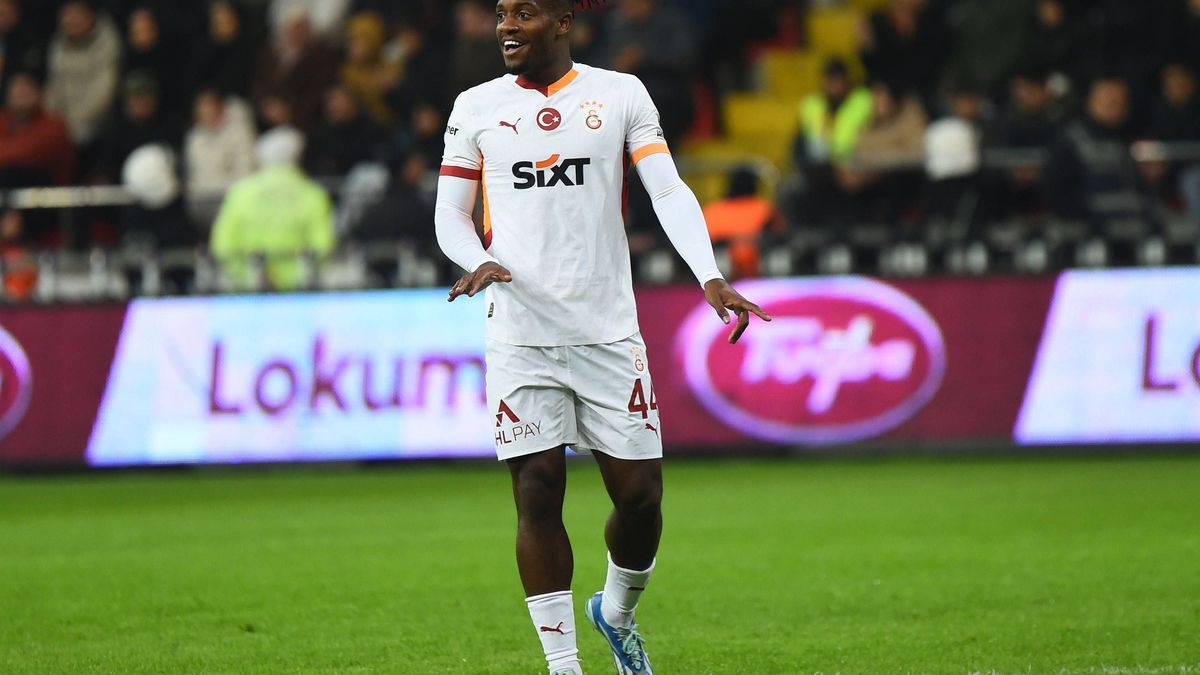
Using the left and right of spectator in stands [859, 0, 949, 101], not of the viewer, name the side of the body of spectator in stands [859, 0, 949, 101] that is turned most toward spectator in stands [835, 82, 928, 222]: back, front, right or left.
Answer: front

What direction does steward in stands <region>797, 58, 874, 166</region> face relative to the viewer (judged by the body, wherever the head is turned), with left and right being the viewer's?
facing the viewer

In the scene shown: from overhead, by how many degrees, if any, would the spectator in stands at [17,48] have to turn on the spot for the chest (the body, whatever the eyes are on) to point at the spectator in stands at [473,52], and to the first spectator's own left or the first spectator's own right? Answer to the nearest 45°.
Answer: approximately 45° to the first spectator's own left

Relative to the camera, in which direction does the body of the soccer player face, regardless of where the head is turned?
toward the camera

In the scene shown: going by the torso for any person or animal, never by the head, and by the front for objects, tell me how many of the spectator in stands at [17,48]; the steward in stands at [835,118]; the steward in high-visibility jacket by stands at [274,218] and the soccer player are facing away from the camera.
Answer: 1

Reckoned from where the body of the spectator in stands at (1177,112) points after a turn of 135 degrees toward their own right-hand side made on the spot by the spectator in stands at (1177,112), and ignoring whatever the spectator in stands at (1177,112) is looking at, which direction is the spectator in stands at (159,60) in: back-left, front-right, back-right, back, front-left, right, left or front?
front-left

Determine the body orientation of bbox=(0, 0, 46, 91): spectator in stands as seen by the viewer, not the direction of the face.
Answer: toward the camera

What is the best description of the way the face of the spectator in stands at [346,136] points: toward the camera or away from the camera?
toward the camera

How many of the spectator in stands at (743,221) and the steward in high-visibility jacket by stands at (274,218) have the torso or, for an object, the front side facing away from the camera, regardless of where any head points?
2

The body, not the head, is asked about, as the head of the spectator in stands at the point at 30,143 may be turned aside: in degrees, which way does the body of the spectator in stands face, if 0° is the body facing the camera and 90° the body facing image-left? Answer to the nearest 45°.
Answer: approximately 0°

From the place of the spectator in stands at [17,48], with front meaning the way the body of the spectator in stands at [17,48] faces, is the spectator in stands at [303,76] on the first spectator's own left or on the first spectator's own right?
on the first spectator's own left

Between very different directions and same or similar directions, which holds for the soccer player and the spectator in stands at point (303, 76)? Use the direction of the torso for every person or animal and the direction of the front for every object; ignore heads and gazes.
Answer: same or similar directions

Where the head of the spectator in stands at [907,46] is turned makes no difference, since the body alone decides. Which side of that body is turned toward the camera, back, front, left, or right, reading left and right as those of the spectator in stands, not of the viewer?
front

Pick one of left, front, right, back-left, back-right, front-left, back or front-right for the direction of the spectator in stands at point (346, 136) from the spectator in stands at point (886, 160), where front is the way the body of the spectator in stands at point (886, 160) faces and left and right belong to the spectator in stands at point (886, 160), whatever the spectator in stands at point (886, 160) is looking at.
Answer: front-right
